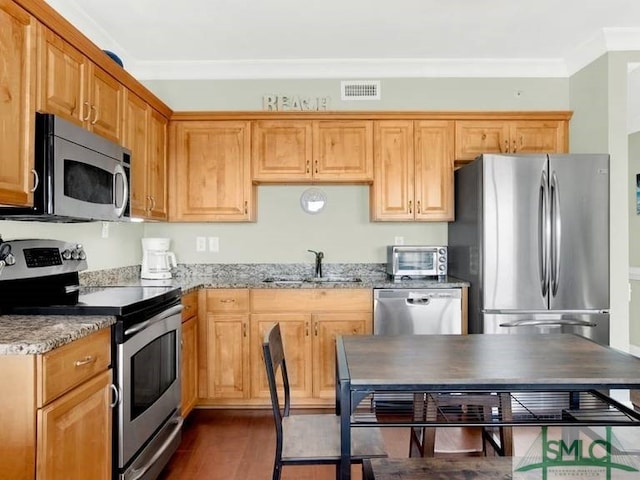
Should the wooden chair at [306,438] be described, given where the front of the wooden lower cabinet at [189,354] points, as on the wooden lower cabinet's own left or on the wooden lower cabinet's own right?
on the wooden lower cabinet's own right

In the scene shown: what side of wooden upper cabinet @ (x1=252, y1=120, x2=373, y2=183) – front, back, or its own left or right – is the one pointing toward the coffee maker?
right

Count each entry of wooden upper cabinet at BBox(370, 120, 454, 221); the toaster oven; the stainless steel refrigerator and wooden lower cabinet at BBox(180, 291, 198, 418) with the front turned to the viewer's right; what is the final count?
1

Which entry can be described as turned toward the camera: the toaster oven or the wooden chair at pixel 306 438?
the toaster oven

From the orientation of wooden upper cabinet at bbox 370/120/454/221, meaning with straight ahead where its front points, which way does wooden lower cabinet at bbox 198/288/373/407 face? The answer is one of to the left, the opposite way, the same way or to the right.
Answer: the same way

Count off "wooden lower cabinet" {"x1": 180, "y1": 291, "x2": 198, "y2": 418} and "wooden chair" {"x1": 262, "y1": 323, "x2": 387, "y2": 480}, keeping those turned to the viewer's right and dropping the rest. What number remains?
2

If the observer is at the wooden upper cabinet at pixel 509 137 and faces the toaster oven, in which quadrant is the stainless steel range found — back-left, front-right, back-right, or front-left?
front-left

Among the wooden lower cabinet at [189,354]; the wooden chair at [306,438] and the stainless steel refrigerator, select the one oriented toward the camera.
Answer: the stainless steel refrigerator

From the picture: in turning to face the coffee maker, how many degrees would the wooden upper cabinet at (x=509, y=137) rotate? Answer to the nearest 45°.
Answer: approximately 45° to its right

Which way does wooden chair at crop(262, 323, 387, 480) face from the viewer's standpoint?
to the viewer's right

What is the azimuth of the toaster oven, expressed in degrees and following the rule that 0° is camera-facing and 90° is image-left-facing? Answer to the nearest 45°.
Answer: approximately 0°

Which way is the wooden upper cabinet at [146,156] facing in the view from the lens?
facing the viewer and to the right of the viewer

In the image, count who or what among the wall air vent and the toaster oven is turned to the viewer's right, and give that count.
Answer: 0

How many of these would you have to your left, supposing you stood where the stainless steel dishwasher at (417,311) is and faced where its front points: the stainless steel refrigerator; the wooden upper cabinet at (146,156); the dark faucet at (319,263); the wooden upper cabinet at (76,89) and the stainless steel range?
1

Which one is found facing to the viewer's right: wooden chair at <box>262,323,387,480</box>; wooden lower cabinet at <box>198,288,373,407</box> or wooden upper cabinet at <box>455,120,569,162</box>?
the wooden chair

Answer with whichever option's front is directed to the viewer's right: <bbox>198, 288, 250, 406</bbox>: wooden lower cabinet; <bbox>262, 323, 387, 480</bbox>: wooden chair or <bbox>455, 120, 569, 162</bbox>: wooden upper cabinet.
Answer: the wooden chair

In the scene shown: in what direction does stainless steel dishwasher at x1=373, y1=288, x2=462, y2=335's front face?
toward the camera

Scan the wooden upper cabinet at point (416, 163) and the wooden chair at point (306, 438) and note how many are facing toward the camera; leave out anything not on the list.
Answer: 1

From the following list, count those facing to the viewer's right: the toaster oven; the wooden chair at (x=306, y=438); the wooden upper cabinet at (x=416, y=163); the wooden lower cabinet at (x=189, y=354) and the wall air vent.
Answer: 2
